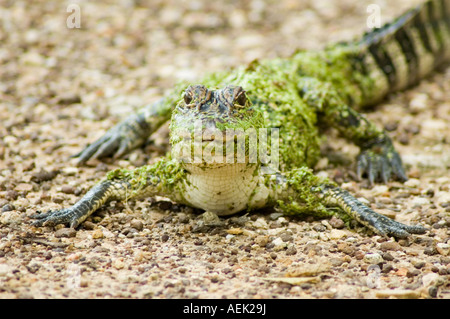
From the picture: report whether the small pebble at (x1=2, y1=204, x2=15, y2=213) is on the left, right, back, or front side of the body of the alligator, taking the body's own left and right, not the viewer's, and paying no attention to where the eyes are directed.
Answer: right

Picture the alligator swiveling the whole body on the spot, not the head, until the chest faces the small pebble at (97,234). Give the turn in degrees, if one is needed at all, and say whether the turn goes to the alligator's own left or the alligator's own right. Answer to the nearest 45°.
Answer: approximately 45° to the alligator's own right

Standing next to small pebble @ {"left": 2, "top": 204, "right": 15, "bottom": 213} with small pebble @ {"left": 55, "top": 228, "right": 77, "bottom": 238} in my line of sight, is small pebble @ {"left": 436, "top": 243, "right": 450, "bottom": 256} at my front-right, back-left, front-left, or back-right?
front-left

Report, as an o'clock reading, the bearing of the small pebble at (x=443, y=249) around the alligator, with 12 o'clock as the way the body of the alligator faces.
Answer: The small pebble is roughly at 10 o'clock from the alligator.

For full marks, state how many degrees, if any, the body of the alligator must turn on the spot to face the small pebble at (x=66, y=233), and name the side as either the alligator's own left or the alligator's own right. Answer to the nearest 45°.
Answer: approximately 45° to the alligator's own right

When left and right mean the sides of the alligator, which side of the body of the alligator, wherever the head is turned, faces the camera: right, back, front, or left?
front

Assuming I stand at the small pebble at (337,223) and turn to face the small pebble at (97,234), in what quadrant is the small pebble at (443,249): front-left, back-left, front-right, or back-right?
back-left
